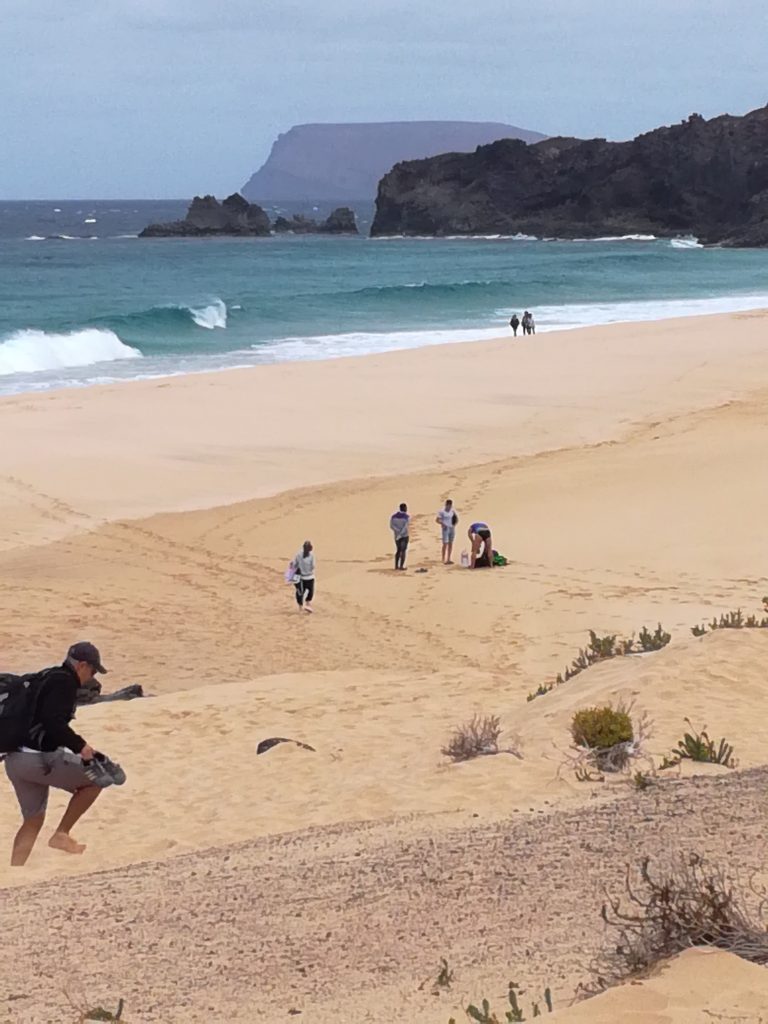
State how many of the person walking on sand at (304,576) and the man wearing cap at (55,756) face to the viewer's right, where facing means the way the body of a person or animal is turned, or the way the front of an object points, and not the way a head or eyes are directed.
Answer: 1

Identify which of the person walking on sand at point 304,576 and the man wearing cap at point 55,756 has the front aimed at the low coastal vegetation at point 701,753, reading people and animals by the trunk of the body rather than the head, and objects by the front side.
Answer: the man wearing cap

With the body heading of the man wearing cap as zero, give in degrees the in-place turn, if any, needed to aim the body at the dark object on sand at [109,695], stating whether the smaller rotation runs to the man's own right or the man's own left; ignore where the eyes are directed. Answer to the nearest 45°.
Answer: approximately 90° to the man's own left

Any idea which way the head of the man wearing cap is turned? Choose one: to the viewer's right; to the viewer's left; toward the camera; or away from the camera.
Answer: to the viewer's right

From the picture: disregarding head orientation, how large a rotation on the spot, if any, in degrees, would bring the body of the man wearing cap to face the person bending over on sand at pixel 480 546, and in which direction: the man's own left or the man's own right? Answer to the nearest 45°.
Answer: approximately 45° to the man's own left

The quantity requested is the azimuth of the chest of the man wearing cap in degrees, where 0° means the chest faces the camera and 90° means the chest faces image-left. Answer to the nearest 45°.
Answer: approximately 270°

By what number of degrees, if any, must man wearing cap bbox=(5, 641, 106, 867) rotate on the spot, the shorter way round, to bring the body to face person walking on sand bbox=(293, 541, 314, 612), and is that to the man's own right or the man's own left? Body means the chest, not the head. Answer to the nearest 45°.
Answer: approximately 90° to the man's own left
